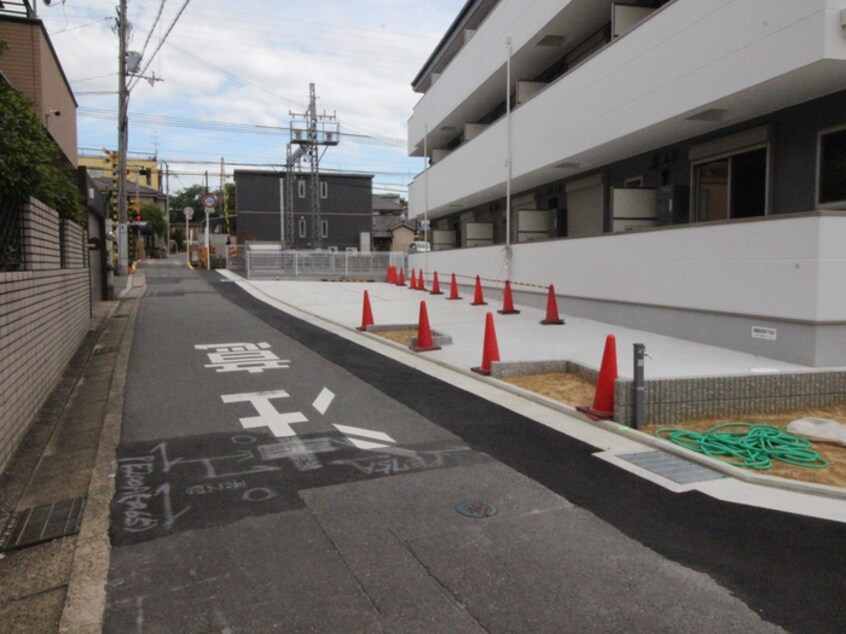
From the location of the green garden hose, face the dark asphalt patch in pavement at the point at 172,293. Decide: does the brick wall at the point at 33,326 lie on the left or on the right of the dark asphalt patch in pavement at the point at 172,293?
left

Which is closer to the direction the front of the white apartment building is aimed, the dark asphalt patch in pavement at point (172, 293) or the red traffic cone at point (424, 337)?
the red traffic cone

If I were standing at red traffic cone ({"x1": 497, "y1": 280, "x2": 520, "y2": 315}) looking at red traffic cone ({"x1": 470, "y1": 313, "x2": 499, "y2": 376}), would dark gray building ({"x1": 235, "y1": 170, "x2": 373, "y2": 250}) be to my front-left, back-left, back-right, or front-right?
back-right

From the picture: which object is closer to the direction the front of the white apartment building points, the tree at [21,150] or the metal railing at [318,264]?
the tree

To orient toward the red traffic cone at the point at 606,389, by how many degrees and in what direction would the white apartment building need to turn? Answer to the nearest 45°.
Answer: approximately 45° to its left

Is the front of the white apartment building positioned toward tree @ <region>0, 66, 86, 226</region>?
yes

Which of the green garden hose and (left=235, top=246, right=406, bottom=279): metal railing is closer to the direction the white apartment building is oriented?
the green garden hose

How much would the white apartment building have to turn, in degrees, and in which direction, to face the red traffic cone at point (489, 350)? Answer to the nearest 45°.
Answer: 0° — it already faces it

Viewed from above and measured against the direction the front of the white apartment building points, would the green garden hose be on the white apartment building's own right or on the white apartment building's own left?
on the white apartment building's own left

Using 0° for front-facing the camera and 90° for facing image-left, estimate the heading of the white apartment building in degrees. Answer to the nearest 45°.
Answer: approximately 45°
